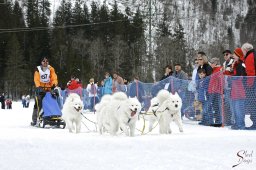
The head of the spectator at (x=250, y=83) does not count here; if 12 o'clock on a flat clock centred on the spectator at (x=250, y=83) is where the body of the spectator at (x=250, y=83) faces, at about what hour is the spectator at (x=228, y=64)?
the spectator at (x=228, y=64) is roughly at 2 o'clock from the spectator at (x=250, y=83).

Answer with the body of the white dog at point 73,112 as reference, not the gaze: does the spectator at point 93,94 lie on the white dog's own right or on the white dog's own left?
on the white dog's own left

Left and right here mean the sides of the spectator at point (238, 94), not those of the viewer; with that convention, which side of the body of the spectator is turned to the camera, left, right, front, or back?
left

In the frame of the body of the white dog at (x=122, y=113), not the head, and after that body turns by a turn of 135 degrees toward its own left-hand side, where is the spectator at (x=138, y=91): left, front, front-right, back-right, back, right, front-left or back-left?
front

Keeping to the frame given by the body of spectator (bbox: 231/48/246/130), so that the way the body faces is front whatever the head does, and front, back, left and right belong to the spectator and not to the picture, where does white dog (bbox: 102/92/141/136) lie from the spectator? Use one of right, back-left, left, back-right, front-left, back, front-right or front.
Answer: front-left

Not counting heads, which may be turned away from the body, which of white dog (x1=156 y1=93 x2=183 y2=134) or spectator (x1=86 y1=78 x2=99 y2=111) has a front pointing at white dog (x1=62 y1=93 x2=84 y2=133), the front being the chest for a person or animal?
the spectator

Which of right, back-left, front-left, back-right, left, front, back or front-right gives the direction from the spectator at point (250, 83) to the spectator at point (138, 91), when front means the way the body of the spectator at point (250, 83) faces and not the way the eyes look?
front-right

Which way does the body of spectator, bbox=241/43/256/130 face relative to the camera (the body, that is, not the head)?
to the viewer's left

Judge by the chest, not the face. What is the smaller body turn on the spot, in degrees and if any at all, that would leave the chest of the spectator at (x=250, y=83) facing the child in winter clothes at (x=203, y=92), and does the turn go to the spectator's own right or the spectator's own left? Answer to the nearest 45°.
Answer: approximately 45° to the spectator's own right

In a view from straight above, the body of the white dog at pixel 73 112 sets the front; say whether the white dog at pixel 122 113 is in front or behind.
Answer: in front

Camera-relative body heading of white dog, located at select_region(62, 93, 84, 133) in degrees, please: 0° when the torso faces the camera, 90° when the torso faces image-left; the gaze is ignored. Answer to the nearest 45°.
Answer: approximately 315°

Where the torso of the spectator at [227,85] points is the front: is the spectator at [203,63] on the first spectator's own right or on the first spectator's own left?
on the first spectator's own right
